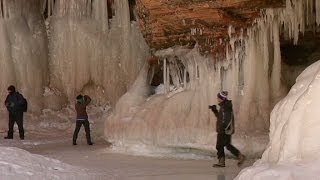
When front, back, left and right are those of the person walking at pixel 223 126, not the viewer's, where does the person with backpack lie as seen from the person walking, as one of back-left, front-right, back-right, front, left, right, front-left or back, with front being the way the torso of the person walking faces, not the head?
front-right

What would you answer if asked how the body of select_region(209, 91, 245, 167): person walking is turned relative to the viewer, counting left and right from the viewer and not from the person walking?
facing to the left of the viewer
